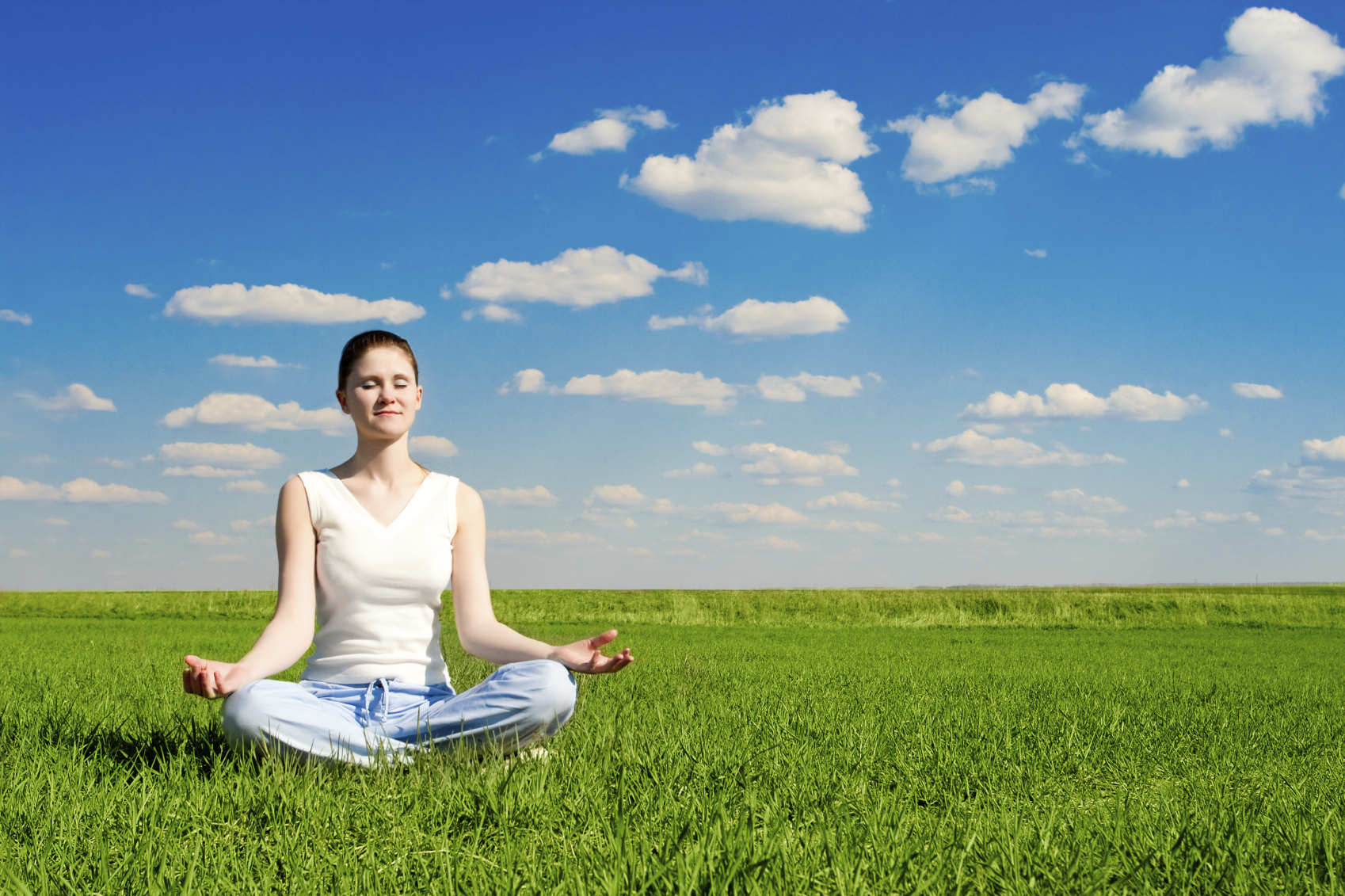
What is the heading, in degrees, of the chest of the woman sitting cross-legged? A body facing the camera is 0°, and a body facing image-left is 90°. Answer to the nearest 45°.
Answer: approximately 0°
